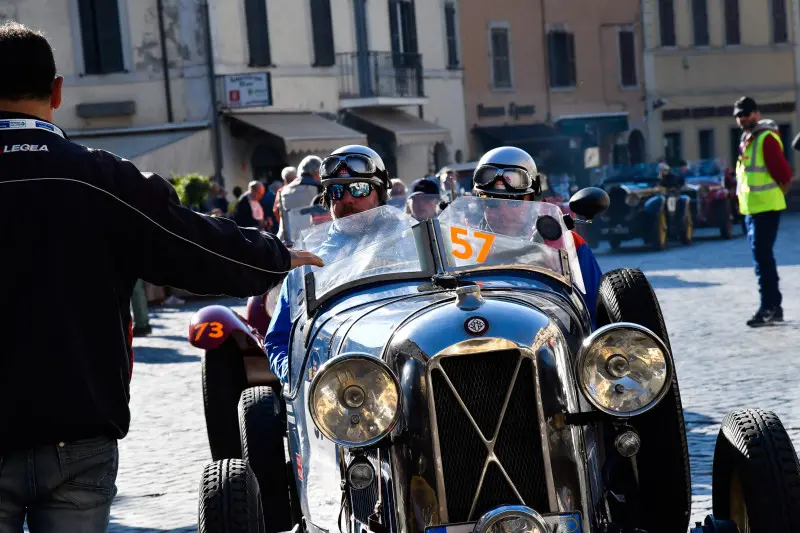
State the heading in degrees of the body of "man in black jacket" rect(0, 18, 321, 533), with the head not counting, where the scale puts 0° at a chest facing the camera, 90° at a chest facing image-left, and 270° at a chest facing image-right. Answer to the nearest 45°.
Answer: approximately 180°

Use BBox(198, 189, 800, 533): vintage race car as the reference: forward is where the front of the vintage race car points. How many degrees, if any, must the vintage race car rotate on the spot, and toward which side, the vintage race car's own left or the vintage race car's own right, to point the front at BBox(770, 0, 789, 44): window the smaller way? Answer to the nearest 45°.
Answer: approximately 180°

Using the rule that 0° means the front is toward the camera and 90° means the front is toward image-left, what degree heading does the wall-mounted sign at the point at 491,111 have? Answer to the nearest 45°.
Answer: approximately 0°

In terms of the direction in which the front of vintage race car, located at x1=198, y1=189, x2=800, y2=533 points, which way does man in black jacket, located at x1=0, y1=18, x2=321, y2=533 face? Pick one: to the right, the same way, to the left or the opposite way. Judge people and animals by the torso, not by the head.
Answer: the opposite way

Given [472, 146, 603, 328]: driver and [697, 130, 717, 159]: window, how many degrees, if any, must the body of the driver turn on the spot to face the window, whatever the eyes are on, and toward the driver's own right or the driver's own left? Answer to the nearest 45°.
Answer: approximately 180°

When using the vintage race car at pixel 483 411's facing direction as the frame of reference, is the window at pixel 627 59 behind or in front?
behind

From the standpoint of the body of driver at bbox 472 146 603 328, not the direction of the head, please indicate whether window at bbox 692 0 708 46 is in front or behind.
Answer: behind

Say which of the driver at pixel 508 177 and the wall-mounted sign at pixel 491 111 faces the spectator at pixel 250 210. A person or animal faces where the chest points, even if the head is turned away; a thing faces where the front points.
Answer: the wall-mounted sign

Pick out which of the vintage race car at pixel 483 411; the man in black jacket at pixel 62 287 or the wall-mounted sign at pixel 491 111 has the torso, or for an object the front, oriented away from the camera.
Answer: the man in black jacket

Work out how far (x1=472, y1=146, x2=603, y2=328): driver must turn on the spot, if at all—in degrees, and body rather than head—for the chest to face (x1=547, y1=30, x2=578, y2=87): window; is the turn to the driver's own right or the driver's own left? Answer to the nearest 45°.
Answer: approximately 180°

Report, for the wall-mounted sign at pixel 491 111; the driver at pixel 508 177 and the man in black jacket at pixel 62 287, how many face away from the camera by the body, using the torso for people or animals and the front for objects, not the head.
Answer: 1

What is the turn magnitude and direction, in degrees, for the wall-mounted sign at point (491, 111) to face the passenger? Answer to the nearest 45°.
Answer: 0° — it already faces them
